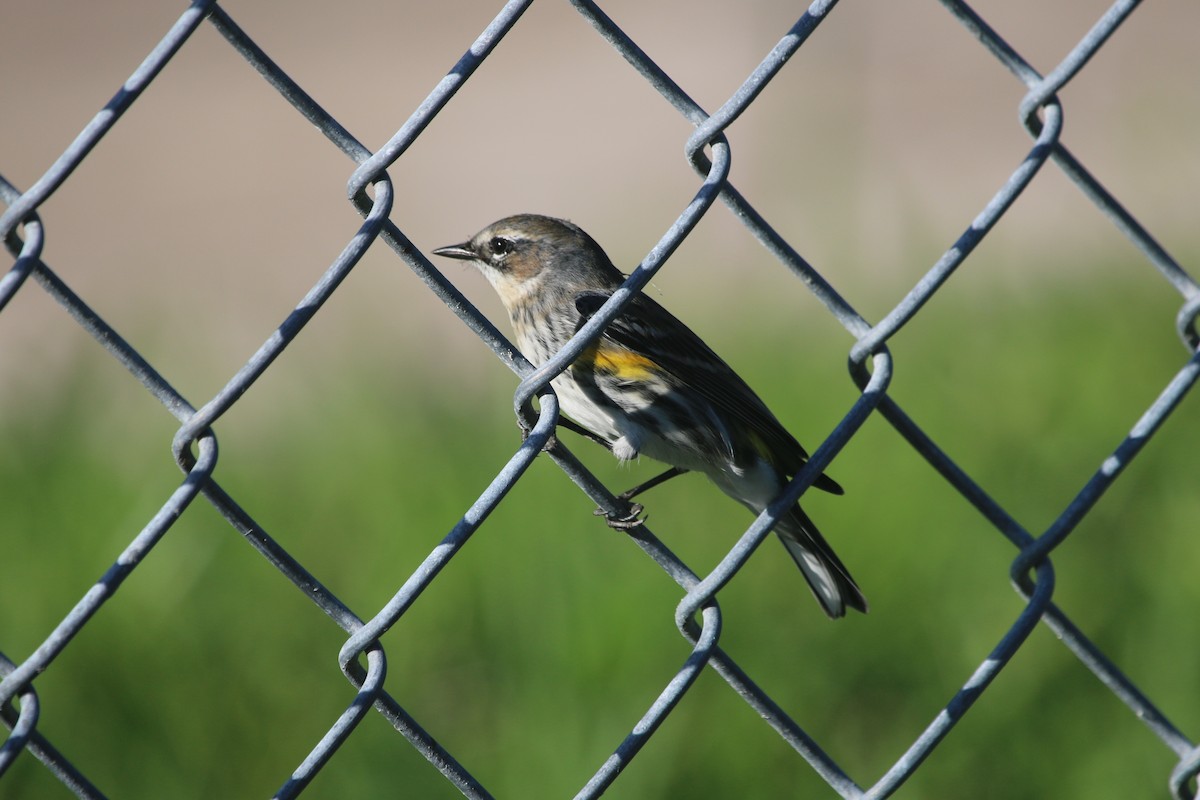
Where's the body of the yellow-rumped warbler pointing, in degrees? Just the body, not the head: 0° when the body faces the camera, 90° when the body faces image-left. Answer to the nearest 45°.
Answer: approximately 90°
